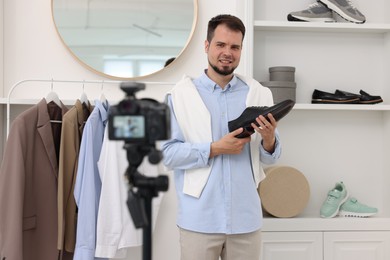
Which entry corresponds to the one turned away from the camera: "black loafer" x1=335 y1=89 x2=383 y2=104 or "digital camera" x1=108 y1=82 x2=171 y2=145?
the digital camera

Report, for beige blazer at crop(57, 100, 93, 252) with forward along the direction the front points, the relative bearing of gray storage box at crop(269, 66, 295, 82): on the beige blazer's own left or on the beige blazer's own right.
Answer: on the beige blazer's own left

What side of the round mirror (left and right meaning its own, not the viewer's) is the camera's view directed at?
front

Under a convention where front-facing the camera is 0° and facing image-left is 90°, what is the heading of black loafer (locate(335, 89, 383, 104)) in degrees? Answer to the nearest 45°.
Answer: approximately 270°

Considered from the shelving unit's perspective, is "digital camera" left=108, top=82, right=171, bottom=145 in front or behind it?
in front

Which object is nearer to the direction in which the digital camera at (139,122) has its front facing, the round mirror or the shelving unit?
the round mirror

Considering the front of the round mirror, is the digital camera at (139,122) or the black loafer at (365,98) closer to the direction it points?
the digital camera

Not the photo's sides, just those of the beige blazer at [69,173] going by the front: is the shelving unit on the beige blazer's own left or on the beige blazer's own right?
on the beige blazer's own left

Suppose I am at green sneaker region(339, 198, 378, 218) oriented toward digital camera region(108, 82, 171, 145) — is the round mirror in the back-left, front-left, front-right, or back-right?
front-right
